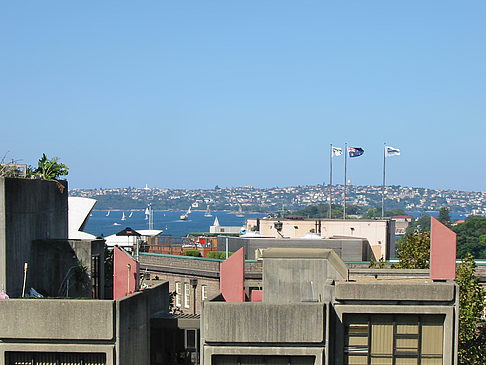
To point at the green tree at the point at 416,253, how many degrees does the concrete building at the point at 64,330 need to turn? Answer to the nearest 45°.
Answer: approximately 135° to its left

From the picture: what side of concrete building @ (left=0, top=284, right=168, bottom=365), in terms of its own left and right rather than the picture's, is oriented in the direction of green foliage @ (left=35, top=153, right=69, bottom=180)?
back

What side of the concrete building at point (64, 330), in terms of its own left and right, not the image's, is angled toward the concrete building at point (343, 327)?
left

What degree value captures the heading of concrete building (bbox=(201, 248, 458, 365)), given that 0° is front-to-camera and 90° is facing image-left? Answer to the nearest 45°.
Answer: approximately 0°

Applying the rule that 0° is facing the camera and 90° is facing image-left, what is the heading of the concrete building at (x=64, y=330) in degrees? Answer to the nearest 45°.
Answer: approximately 0°

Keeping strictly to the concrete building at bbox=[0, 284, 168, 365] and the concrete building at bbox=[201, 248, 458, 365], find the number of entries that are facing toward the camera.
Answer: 2

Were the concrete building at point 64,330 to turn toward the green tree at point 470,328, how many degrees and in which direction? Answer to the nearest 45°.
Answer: approximately 135° to its left

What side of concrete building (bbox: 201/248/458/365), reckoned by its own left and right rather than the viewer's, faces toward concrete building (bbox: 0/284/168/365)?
right

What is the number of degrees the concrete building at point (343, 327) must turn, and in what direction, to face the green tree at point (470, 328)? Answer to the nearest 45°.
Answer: approximately 135° to its left

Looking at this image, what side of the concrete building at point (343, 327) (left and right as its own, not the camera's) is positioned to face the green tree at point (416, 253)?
back

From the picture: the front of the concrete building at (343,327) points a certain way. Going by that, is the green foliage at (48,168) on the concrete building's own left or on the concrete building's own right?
on the concrete building's own right
